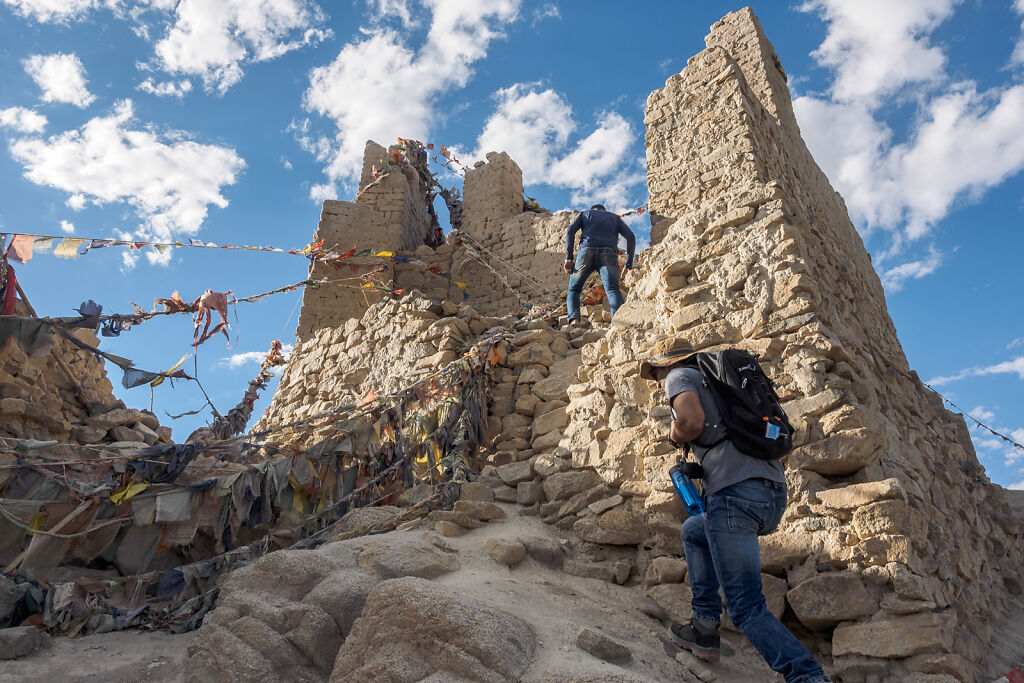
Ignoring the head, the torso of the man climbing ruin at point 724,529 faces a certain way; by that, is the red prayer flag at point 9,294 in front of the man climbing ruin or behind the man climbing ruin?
in front

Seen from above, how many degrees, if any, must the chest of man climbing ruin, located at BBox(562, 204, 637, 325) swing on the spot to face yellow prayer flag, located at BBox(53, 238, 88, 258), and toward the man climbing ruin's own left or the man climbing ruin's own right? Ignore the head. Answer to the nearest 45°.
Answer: approximately 90° to the man climbing ruin's own left

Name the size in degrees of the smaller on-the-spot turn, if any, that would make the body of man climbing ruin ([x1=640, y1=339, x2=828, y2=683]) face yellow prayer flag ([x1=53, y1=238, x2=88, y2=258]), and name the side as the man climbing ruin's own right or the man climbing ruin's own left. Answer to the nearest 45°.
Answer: approximately 45° to the man climbing ruin's own left

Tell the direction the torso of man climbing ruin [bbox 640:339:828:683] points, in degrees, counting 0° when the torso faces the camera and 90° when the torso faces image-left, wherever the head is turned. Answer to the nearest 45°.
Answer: approximately 135°

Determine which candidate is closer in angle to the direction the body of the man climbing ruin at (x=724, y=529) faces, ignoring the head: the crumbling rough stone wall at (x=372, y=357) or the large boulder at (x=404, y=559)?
the crumbling rough stone wall

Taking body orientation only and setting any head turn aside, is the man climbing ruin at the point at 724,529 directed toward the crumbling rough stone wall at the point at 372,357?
yes

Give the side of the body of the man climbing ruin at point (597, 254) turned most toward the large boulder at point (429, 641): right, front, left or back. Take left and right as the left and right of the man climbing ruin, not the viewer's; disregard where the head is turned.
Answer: back

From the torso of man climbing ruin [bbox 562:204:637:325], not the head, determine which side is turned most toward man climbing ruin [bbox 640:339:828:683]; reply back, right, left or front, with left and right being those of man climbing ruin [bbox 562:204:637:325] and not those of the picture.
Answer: back

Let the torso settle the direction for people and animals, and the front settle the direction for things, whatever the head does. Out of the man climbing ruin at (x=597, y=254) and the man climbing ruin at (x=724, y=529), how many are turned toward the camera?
0

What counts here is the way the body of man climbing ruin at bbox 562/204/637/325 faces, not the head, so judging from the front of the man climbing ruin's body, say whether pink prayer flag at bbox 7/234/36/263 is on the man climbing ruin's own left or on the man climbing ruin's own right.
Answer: on the man climbing ruin's own left

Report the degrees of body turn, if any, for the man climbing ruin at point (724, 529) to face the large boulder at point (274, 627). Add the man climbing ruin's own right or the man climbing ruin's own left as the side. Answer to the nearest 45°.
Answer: approximately 45° to the man climbing ruin's own left

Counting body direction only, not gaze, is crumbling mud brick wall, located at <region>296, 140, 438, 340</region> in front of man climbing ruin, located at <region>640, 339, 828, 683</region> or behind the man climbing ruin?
in front

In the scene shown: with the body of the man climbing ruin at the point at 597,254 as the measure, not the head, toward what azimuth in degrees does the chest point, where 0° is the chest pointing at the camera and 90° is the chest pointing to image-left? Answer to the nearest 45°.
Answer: approximately 180°
